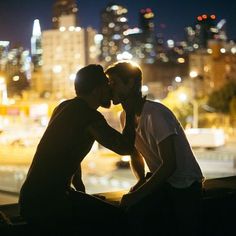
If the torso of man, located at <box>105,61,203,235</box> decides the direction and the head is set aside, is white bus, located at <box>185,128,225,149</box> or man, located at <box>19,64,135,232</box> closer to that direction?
the man

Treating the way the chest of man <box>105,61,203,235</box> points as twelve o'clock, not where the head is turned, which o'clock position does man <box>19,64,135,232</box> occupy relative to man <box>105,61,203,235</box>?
man <box>19,64,135,232</box> is roughly at 11 o'clock from man <box>105,61,203,235</box>.

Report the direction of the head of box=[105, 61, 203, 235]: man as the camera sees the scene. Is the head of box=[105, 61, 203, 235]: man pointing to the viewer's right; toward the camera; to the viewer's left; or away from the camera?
to the viewer's left

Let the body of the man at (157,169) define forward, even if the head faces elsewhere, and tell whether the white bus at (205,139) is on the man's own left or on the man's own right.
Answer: on the man's own right

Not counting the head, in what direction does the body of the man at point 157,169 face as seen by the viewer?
to the viewer's left

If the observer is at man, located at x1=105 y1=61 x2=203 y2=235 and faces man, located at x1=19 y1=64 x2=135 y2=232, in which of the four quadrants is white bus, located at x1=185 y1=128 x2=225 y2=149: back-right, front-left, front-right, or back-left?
back-right

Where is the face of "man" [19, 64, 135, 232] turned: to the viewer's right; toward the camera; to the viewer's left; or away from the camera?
to the viewer's right
